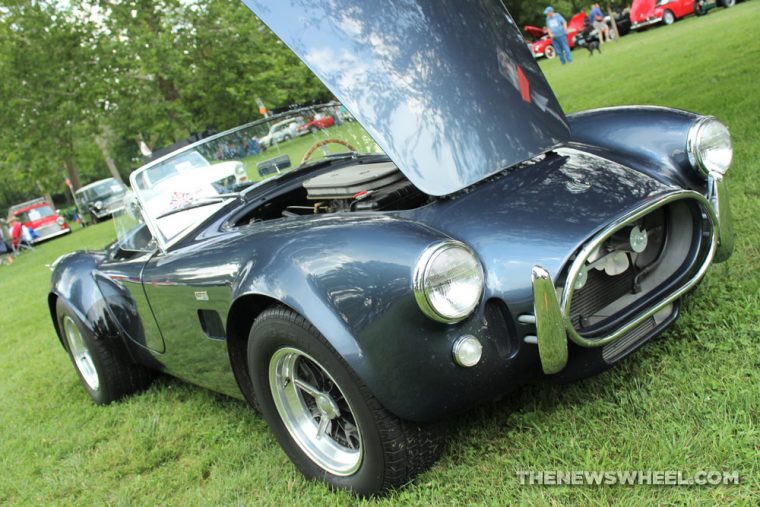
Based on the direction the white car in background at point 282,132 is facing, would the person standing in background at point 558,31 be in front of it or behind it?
behind

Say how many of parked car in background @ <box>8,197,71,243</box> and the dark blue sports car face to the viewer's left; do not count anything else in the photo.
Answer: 0

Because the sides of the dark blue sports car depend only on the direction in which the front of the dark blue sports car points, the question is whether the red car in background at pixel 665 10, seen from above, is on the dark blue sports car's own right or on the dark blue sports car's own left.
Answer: on the dark blue sports car's own left

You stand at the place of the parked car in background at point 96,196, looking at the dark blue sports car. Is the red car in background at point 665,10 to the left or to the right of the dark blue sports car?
left

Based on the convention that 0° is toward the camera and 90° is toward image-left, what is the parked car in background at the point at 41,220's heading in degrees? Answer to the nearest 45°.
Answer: approximately 315°

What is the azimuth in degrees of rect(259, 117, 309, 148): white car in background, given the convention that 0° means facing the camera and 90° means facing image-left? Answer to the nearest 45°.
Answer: approximately 45°

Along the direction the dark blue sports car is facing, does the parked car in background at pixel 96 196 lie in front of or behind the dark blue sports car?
behind
